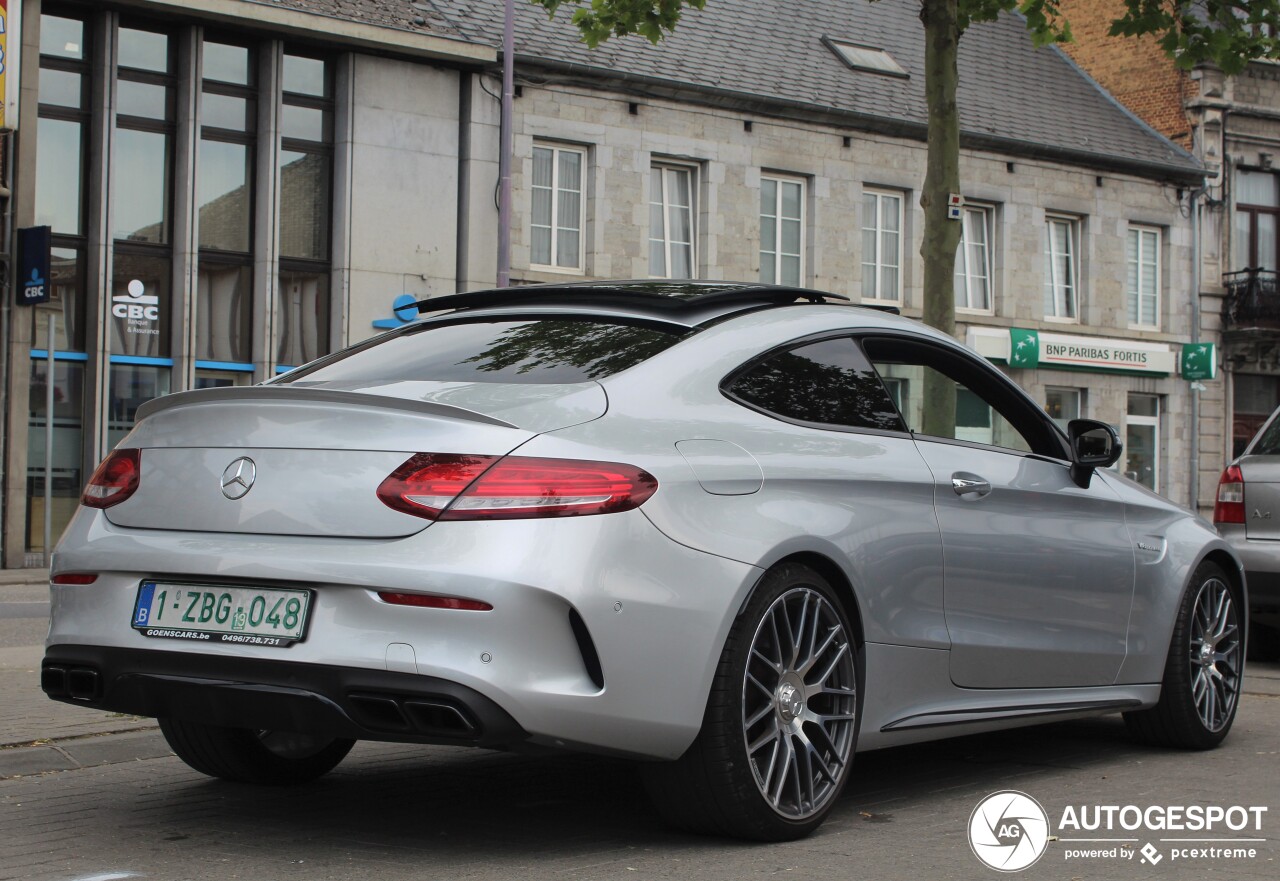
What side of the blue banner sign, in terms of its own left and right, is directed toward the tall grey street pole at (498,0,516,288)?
left

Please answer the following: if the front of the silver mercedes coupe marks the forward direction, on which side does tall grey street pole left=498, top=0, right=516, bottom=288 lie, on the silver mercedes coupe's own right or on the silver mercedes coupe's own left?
on the silver mercedes coupe's own left

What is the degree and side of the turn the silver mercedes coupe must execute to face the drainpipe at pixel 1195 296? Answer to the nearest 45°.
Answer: approximately 45° to its left

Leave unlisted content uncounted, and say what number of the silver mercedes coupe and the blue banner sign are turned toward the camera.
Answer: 1

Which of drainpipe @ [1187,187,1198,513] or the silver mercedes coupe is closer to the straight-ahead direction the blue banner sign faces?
the silver mercedes coupe

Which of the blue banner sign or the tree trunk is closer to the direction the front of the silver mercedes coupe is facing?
the tree trunk

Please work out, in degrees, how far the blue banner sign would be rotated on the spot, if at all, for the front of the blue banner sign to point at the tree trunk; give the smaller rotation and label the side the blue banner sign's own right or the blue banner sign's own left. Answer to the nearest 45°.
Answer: approximately 45° to the blue banner sign's own left

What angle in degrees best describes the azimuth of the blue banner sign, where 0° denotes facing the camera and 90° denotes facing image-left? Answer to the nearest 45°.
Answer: approximately 0°

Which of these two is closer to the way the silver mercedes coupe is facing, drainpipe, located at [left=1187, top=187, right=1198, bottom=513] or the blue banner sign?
the drainpipe

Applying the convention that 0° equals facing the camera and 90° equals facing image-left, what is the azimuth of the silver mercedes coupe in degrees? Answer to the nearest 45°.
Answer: approximately 225°

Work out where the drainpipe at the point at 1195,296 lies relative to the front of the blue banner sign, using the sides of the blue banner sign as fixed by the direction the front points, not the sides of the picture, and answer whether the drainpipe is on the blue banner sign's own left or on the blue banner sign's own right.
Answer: on the blue banner sign's own left

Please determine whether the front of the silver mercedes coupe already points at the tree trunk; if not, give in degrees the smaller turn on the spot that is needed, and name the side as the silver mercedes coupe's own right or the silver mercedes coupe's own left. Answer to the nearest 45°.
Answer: approximately 45° to the silver mercedes coupe's own left

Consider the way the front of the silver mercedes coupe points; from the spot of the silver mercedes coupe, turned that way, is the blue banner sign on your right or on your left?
on your left
